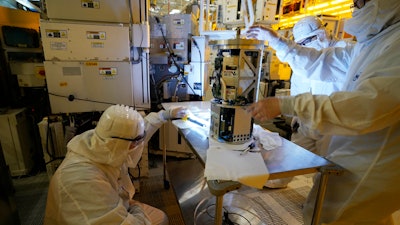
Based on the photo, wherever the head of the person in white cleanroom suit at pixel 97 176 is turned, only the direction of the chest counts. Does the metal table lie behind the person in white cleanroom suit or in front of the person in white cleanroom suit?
in front

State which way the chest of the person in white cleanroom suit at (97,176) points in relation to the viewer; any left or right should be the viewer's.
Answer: facing to the right of the viewer

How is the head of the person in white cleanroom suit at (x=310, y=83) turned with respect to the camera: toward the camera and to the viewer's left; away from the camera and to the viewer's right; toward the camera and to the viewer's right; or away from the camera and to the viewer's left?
toward the camera and to the viewer's left

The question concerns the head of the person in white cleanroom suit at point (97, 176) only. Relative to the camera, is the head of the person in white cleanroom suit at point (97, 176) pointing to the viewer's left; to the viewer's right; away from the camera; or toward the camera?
to the viewer's right

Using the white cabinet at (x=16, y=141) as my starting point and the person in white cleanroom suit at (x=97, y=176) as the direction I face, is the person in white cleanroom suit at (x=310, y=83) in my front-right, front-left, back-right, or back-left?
front-left

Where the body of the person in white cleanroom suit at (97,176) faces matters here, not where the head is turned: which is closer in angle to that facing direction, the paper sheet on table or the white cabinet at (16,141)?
the paper sheet on table

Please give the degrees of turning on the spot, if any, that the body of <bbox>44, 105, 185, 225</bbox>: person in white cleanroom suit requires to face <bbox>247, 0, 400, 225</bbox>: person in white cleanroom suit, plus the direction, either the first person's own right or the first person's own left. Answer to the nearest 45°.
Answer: approximately 45° to the first person's own right

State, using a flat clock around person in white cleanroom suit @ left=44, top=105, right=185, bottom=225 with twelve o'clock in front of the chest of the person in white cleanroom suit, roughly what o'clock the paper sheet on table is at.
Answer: The paper sheet on table is roughly at 1 o'clock from the person in white cleanroom suit.

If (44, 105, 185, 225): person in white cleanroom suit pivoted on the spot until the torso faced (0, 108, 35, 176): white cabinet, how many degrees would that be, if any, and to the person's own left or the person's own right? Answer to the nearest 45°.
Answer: approximately 135° to the person's own left

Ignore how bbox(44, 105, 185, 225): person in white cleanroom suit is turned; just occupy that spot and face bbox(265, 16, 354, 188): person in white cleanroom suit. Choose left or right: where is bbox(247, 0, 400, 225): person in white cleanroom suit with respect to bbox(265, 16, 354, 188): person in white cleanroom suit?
right

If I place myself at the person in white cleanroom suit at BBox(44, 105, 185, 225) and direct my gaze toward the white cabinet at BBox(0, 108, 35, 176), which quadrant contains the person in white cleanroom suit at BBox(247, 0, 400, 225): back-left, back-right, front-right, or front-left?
back-right

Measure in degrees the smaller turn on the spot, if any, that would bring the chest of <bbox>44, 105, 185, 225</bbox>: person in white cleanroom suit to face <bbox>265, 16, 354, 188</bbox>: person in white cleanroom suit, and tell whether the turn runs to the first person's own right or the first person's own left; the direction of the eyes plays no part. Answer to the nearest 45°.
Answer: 0° — they already face them
